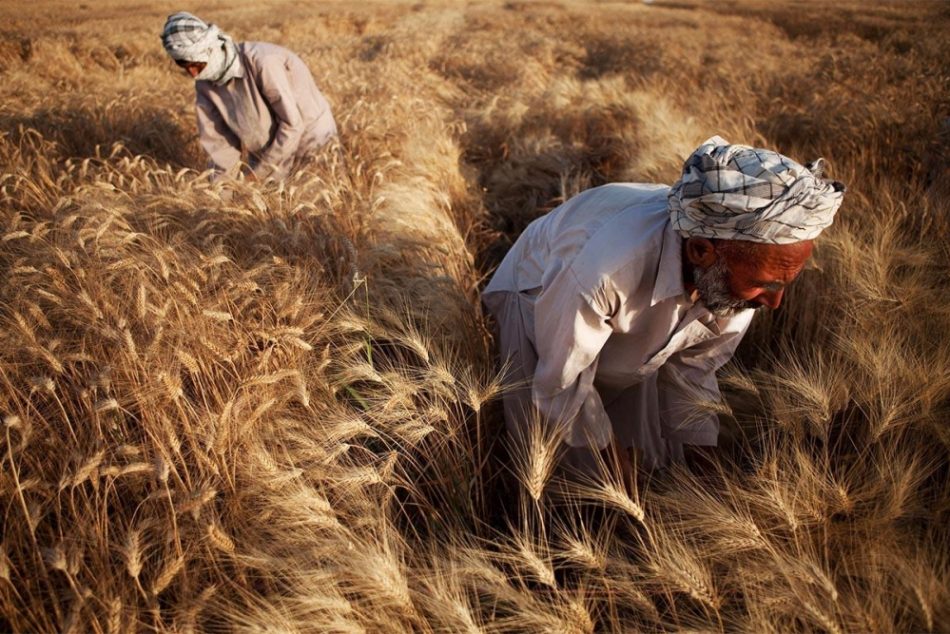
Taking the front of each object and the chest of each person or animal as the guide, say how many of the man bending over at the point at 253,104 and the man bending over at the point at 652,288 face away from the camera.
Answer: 0

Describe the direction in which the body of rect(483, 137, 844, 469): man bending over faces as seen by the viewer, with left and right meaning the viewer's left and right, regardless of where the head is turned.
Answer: facing the viewer and to the right of the viewer

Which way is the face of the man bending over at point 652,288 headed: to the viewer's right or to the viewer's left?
to the viewer's right

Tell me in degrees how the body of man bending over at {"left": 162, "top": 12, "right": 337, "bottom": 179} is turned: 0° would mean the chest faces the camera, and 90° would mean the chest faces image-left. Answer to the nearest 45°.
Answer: approximately 45°

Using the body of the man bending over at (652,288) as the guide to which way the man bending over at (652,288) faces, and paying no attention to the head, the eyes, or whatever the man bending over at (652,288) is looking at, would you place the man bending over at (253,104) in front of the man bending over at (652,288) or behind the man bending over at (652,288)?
behind

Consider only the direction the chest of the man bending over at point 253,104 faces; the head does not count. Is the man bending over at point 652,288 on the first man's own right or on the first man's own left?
on the first man's own left
